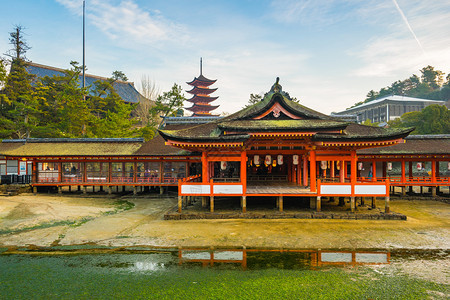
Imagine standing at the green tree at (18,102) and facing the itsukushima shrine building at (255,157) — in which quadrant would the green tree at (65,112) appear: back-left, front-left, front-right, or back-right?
front-left

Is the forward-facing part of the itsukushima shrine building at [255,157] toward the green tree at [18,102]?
no

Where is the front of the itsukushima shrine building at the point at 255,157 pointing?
toward the camera

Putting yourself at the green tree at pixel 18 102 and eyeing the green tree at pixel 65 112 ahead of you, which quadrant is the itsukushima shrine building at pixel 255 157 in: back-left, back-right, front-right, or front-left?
front-right

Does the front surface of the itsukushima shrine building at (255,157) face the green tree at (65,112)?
no
